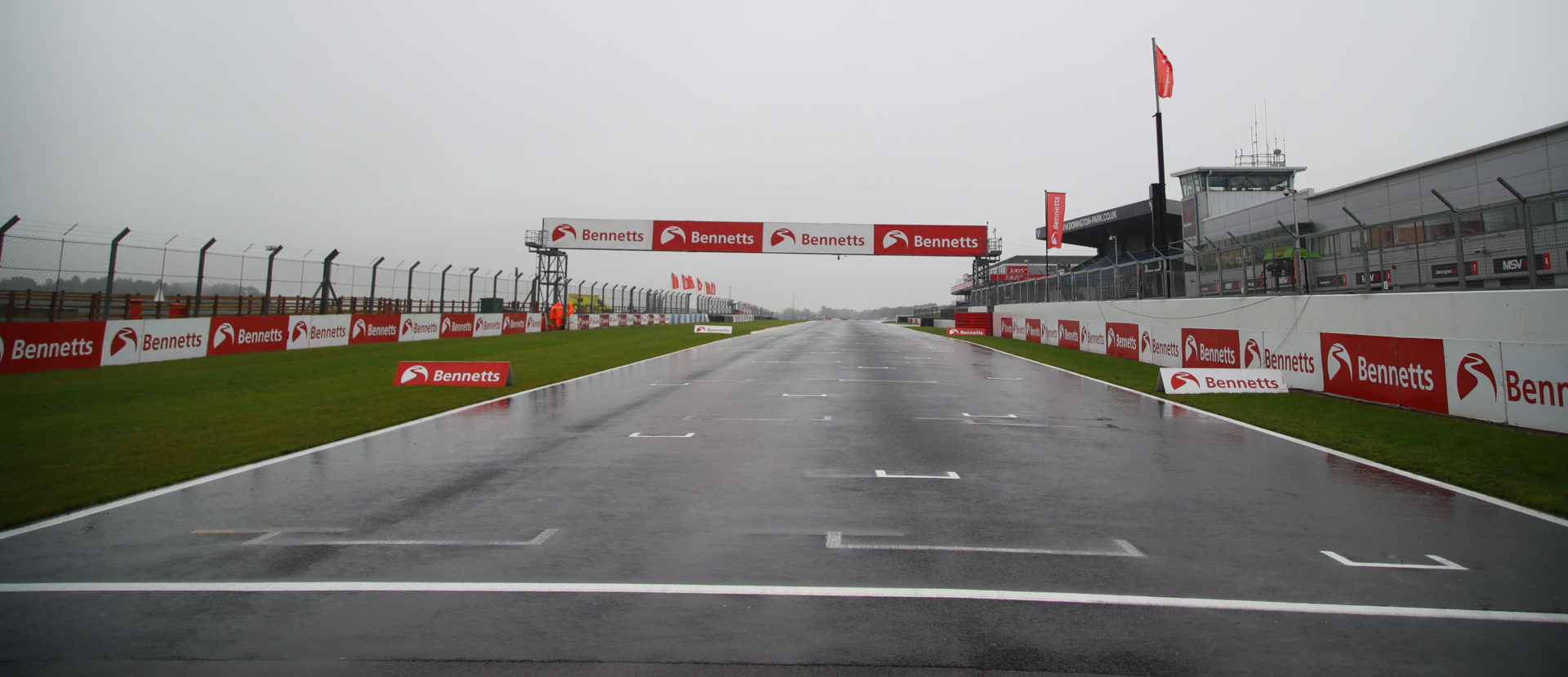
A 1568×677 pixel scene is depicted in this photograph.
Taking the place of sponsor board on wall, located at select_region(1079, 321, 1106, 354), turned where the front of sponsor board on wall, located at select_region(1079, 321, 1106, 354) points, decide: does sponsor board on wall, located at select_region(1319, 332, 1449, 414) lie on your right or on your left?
on your left

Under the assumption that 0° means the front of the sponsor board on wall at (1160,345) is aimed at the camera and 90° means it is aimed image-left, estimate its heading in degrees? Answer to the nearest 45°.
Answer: approximately 45°

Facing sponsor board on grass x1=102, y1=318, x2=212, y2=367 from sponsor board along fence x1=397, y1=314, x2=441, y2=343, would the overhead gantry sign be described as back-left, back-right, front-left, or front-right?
back-left

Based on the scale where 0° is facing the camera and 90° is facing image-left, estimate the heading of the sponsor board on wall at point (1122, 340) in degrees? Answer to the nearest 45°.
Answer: approximately 45°

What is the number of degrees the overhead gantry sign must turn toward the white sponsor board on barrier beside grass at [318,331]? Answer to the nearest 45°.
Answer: approximately 45° to its right

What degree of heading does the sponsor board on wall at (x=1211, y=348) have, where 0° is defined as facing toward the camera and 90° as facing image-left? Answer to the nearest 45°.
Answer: approximately 45°

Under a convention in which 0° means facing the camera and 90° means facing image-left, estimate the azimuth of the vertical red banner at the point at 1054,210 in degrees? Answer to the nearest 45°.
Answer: approximately 0°

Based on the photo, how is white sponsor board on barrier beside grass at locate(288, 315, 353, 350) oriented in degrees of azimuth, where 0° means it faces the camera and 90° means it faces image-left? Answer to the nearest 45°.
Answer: approximately 315°

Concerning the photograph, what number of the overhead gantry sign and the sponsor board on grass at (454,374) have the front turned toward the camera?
2

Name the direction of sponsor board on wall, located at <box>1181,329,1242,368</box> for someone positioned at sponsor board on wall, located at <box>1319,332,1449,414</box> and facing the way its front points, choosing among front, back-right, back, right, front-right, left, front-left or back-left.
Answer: right
